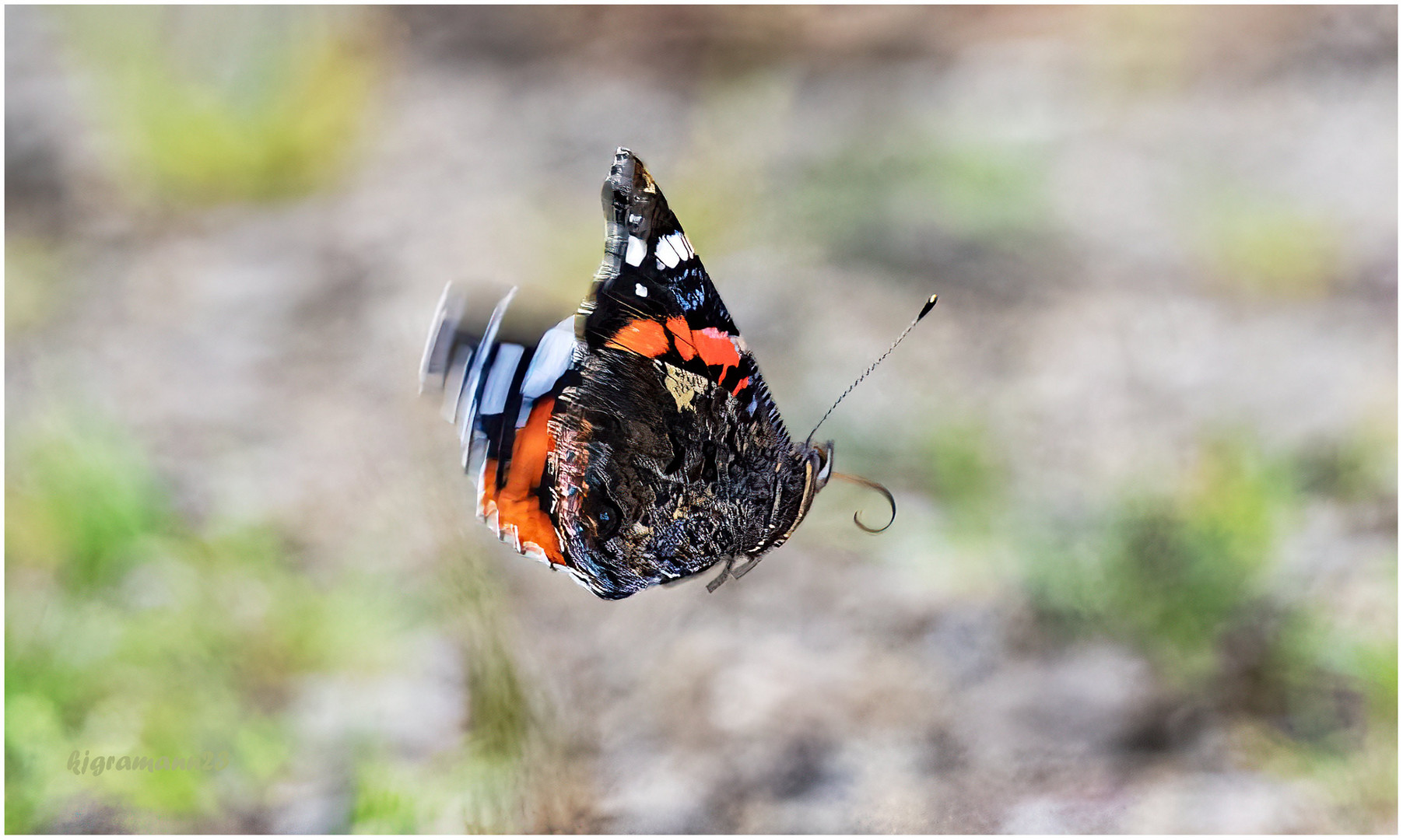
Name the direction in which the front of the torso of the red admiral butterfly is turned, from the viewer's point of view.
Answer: to the viewer's right
